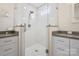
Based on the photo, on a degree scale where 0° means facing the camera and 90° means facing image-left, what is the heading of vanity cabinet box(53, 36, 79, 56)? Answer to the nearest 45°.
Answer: approximately 45°

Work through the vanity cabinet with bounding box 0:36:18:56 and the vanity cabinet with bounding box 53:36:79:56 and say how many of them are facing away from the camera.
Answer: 0
